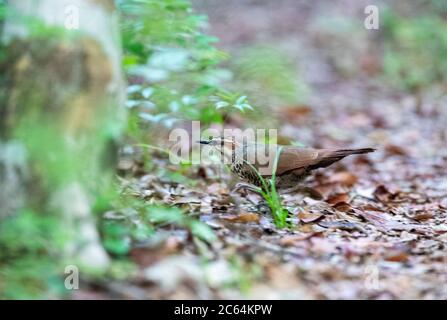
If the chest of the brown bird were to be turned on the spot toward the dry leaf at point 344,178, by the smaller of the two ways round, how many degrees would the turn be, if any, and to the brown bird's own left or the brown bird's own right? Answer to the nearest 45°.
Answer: approximately 135° to the brown bird's own right

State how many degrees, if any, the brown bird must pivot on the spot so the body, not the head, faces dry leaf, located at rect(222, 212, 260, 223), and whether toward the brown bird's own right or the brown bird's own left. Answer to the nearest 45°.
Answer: approximately 90° to the brown bird's own left

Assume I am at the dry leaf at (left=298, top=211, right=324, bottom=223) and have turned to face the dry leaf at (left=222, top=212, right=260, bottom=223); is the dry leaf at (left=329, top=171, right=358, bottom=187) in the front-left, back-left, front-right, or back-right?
back-right

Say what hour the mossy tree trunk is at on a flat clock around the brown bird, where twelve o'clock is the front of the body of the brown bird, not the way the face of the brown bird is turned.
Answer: The mossy tree trunk is roughly at 10 o'clock from the brown bird.

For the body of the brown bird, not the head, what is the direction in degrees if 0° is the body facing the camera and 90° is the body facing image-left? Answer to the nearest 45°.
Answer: approximately 90°
